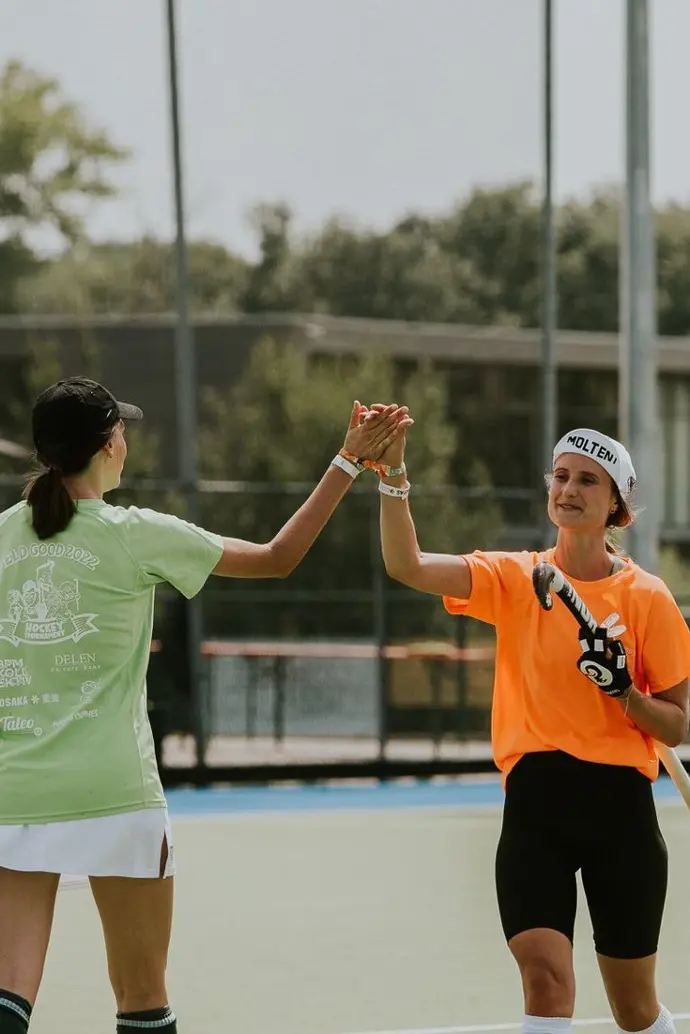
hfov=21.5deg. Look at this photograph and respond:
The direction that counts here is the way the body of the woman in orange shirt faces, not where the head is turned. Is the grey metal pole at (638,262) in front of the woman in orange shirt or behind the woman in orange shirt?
behind

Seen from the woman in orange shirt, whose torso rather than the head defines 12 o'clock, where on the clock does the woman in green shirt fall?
The woman in green shirt is roughly at 2 o'clock from the woman in orange shirt.

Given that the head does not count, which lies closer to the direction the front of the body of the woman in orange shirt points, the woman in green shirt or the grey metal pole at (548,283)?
the woman in green shirt

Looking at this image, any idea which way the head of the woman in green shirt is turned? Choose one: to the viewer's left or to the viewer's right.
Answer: to the viewer's right

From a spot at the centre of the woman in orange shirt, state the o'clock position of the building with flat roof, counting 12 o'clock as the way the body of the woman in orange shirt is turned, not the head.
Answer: The building with flat roof is roughly at 6 o'clock from the woman in orange shirt.

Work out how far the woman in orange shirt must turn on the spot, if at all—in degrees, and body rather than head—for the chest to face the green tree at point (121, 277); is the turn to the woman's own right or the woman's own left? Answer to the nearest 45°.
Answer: approximately 180°

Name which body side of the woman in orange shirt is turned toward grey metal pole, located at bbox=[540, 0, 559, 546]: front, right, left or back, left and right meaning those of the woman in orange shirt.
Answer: back

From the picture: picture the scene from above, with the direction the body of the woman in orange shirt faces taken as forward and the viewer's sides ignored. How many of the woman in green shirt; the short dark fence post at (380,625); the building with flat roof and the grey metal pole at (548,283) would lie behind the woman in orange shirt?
3

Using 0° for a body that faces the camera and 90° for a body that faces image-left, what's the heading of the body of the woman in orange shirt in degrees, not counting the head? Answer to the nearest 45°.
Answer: approximately 0°

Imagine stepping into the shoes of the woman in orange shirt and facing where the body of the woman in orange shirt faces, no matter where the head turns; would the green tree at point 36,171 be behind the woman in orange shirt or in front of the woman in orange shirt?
behind
